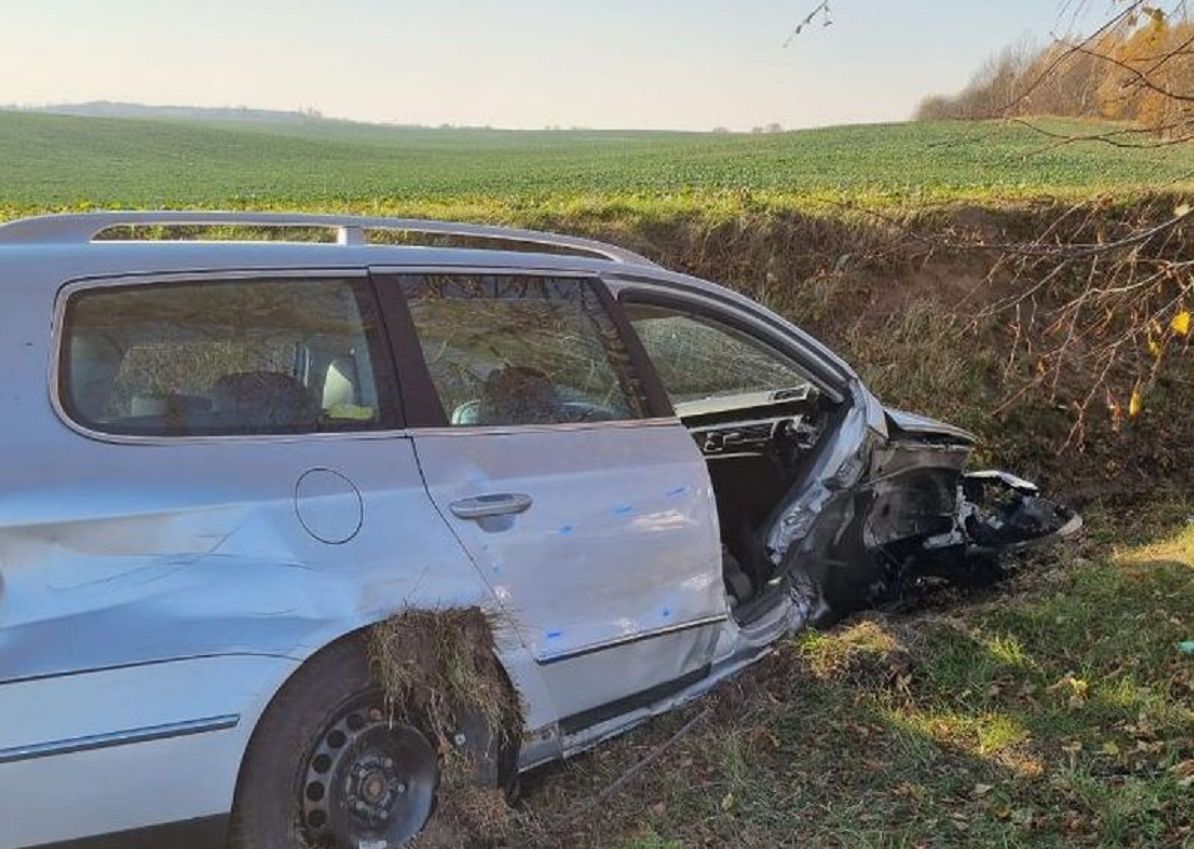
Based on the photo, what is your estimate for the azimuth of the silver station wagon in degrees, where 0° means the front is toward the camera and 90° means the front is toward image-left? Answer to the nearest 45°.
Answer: approximately 225°

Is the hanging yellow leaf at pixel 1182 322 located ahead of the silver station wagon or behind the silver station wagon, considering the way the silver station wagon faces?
ahead
